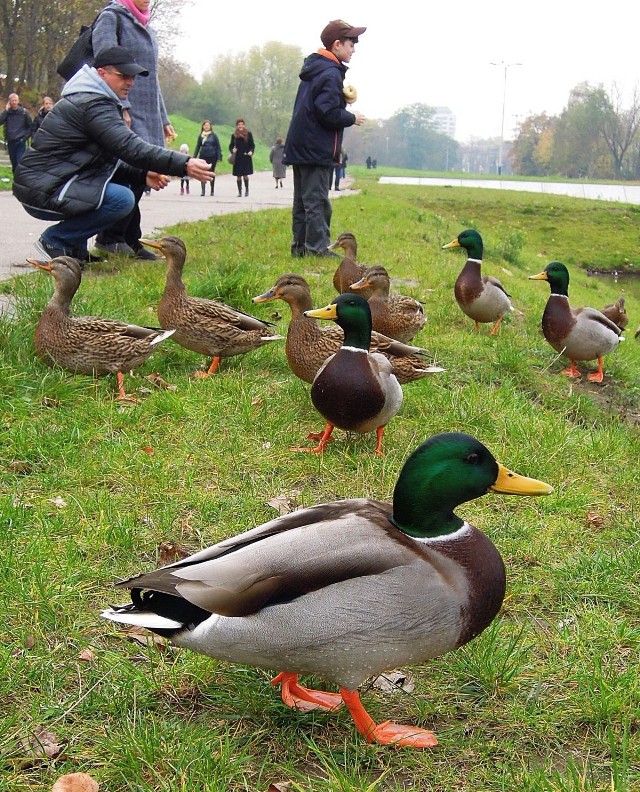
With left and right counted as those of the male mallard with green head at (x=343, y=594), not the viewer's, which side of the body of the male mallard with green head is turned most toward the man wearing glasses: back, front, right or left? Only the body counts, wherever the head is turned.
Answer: left

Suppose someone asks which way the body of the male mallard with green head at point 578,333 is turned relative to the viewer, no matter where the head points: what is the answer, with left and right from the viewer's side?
facing the viewer and to the left of the viewer

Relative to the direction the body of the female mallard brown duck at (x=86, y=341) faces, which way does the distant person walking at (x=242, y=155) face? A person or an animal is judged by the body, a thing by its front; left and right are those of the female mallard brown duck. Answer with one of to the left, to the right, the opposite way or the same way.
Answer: to the left

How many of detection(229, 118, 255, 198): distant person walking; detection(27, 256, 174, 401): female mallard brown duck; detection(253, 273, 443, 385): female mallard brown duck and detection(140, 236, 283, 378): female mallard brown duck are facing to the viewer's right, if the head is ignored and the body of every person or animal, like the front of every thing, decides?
0

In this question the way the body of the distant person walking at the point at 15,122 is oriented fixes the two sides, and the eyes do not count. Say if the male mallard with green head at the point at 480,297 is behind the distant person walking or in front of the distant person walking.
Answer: in front

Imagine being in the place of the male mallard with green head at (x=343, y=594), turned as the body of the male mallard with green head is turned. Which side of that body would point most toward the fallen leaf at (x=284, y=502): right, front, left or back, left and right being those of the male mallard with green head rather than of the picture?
left

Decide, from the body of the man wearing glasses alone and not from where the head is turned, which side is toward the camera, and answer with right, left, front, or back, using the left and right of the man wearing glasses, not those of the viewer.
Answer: right

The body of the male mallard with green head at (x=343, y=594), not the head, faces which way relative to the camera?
to the viewer's right

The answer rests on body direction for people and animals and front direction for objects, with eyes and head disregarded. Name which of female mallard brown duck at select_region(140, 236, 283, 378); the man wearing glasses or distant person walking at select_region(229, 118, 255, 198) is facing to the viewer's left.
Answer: the female mallard brown duck

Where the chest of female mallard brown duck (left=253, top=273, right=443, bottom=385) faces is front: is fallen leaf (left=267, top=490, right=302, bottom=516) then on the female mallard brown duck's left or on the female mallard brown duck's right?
on the female mallard brown duck's left

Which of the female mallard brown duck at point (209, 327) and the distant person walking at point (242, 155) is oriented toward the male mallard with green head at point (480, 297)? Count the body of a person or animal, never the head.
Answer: the distant person walking

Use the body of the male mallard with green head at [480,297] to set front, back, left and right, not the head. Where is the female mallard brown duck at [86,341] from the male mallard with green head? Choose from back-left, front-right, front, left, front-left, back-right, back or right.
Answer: front

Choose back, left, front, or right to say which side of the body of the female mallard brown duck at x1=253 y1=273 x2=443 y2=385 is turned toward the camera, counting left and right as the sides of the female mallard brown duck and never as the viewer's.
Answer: left

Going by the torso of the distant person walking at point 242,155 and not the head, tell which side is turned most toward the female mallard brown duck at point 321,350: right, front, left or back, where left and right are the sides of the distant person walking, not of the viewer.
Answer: front

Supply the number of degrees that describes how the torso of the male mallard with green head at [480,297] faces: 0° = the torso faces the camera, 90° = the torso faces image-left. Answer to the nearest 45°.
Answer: approximately 45°

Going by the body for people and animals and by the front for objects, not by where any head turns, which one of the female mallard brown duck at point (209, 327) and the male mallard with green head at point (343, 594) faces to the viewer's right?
the male mallard with green head

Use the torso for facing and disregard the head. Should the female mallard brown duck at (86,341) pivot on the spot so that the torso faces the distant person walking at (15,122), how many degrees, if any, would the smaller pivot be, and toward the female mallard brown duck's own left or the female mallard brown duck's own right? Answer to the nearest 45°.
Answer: approximately 90° to the female mallard brown duck's own right

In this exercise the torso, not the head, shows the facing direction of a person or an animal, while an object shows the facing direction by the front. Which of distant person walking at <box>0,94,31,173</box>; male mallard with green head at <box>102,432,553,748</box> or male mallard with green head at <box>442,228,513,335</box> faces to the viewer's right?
male mallard with green head at <box>102,432,553,748</box>

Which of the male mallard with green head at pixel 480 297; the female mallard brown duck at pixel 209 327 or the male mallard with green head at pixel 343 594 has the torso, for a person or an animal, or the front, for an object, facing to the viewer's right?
the male mallard with green head at pixel 343 594

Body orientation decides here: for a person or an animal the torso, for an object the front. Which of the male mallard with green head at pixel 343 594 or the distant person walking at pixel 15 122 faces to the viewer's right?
the male mallard with green head

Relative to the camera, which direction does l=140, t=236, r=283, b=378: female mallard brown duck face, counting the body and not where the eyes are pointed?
to the viewer's left

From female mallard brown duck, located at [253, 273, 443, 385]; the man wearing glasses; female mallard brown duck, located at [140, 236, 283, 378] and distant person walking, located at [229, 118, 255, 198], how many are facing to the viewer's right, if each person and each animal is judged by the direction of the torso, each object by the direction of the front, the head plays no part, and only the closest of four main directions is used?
1

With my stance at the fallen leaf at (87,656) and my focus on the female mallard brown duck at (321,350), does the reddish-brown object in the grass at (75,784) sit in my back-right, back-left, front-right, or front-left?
back-right

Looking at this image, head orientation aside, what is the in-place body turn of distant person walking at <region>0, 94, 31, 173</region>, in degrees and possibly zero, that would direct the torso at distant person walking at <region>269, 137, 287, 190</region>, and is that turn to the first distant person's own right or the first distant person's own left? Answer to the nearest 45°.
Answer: approximately 135° to the first distant person's own left
